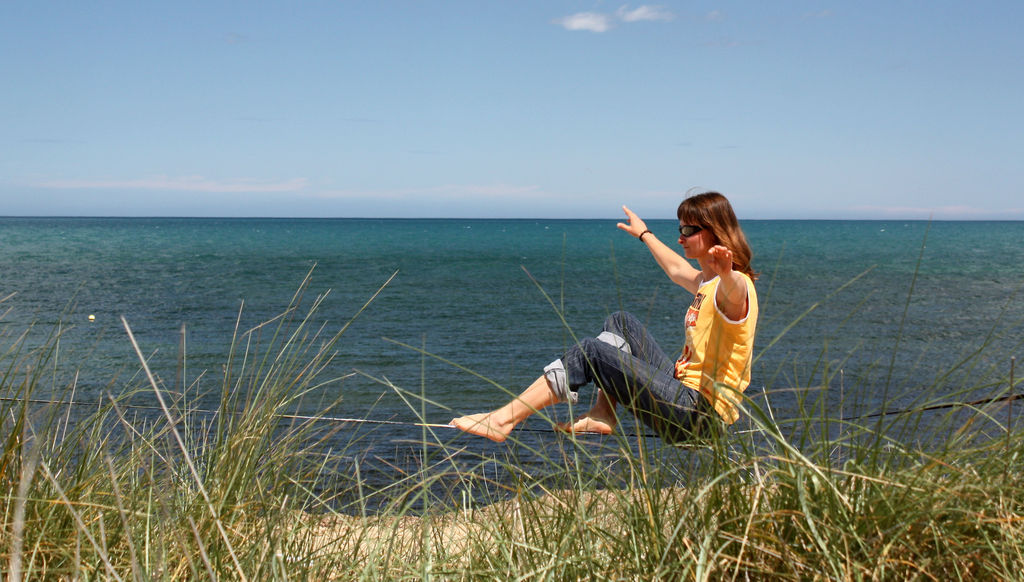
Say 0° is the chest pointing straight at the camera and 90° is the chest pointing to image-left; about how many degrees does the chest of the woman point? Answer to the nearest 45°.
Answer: approximately 90°

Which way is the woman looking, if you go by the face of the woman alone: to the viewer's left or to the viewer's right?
to the viewer's left
